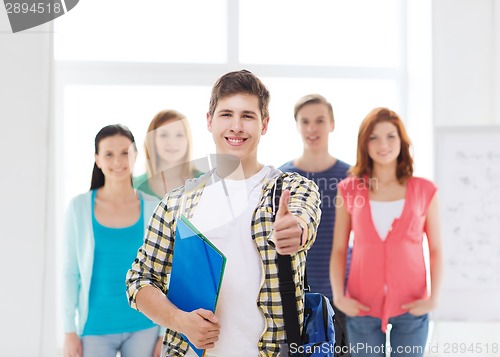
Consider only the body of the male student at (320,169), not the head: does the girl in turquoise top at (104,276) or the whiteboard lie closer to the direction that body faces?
the girl in turquoise top

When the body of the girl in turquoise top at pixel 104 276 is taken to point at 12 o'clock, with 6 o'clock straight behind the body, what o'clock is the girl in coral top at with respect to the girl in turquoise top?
The girl in coral top is roughly at 9 o'clock from the girl in turquoise top.

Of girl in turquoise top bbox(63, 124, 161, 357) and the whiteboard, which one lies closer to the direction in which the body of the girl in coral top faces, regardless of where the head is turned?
the girl in turquoise top

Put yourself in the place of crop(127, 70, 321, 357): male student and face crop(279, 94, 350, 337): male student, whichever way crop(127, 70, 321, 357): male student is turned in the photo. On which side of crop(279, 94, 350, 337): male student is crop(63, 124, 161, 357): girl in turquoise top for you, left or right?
left

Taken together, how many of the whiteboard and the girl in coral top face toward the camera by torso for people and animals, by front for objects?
2

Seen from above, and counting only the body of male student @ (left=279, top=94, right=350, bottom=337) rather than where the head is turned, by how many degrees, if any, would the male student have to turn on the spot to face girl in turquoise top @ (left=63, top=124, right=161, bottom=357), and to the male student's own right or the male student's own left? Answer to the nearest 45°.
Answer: approximately 45° to the male student's own right

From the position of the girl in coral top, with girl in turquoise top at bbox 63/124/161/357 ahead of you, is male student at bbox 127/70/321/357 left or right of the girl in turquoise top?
left

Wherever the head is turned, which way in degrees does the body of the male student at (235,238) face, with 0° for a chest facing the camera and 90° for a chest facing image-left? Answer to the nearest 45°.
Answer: approximately 0°
